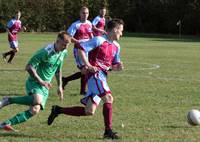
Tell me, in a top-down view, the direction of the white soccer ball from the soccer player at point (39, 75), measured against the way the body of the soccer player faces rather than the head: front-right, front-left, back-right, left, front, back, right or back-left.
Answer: front-left

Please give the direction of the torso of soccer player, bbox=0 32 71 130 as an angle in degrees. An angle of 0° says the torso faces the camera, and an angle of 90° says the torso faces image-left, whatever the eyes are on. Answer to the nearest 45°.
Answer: approximately 315°

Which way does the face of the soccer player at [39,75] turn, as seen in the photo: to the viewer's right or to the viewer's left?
to the viewer's right

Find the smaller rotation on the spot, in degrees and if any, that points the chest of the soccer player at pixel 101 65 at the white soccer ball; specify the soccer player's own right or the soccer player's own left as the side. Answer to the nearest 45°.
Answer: approximately 45° to the soccer player's own left

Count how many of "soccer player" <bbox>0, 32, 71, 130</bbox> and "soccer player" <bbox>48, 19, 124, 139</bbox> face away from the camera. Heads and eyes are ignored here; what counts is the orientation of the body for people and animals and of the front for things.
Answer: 0
